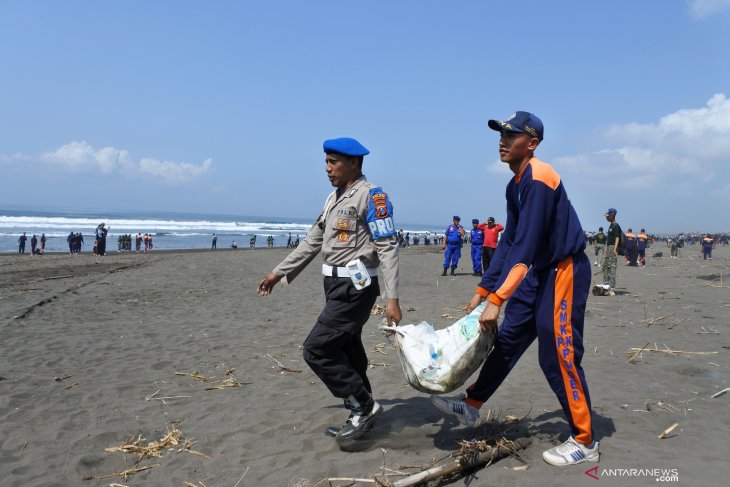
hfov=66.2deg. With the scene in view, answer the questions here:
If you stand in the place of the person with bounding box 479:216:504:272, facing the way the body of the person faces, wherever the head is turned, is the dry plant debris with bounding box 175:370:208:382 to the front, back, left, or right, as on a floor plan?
front

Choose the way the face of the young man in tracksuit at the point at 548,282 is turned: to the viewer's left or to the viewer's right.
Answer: to the viewer's left

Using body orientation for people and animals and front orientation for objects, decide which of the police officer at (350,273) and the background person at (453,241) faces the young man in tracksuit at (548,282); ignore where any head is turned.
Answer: the background person

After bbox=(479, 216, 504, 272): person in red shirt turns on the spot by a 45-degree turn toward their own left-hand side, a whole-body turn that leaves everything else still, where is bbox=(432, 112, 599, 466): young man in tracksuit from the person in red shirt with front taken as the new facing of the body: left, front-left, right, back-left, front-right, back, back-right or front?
front-right

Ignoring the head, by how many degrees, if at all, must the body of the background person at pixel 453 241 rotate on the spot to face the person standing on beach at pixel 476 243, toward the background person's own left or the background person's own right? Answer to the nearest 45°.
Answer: approximately 90° to the background person's own left

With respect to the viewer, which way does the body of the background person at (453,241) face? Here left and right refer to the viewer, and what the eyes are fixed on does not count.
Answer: facing the viewer

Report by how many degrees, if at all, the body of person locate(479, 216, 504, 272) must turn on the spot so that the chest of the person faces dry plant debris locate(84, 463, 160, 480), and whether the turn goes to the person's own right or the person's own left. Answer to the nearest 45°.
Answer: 0° — they already face it

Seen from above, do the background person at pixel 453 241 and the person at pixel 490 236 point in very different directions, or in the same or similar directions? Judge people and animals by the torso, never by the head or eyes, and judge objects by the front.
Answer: same or similar directions

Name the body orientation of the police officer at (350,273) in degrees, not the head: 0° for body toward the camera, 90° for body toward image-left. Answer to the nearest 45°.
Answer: approximately 45°

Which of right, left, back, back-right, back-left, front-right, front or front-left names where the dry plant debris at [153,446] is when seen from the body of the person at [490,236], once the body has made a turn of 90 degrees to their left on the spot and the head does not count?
right

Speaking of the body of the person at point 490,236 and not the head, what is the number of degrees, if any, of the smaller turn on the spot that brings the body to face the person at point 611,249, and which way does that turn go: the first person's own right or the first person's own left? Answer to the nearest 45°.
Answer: approximately 45° to the first person's own left

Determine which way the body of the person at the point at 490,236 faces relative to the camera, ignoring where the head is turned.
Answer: toward the camera

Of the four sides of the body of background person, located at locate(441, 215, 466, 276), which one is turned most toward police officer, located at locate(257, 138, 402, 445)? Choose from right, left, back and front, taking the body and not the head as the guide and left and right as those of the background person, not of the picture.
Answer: front

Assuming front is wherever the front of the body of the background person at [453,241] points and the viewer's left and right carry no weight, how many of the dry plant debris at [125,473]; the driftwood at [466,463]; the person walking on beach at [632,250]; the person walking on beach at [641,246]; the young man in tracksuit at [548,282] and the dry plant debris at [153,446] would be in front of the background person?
4

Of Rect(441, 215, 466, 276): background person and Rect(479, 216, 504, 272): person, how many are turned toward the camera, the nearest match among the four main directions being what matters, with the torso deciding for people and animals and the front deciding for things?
2

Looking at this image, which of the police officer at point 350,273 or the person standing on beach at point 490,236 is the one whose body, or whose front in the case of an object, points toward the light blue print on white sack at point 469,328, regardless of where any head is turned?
the person standing on beach

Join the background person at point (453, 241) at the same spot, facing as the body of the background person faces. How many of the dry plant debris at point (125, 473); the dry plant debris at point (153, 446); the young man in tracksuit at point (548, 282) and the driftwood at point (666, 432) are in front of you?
4

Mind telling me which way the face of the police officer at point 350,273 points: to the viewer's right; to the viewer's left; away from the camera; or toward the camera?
to the viewer's left
